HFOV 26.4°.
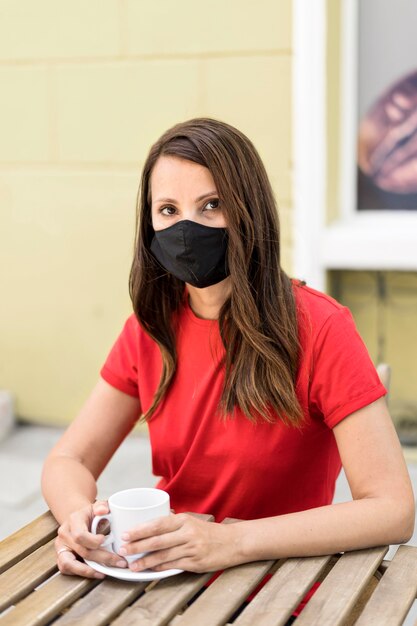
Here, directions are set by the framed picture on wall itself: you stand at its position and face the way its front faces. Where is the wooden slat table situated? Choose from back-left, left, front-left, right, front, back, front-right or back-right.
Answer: front

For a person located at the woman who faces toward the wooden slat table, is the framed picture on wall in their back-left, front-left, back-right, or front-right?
back-left

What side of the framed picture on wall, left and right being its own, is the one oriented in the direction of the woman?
front

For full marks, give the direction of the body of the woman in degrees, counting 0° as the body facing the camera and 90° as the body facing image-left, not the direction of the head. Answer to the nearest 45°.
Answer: approximately 45°

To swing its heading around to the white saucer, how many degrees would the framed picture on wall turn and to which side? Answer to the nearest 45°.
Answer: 0° — it already faces it

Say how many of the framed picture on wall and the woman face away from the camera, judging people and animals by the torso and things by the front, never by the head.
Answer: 0

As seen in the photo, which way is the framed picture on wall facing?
toward the camera
